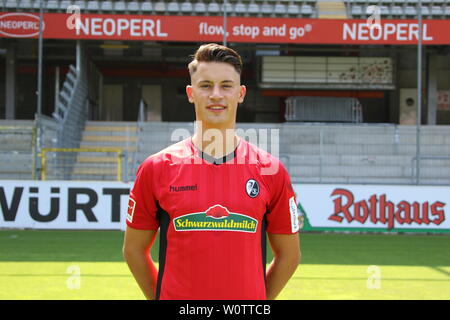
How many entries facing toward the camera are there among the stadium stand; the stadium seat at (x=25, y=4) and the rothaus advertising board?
3

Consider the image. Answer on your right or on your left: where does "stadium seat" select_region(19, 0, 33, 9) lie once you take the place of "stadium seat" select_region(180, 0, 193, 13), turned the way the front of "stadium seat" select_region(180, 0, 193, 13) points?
on your right

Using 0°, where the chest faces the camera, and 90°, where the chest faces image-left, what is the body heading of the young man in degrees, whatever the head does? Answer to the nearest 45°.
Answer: approximately 0°

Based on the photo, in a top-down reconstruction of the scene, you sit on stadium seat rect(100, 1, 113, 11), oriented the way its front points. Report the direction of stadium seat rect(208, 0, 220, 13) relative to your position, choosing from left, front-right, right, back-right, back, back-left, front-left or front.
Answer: left

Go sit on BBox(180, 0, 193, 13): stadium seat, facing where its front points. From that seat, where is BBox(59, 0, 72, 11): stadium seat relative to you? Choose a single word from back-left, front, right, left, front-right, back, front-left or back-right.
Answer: right

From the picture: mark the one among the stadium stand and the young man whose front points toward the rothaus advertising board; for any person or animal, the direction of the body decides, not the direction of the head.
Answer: the stadium stand

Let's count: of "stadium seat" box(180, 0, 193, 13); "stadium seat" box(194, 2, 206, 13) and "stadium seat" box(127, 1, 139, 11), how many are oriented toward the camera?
3

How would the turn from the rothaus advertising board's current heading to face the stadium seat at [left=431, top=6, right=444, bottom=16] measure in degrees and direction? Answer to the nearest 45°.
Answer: approximately 135° to its left

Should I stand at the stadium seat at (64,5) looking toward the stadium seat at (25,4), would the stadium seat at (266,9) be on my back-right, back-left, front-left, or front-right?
back-left

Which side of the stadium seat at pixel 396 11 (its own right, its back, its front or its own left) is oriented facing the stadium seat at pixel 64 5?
right

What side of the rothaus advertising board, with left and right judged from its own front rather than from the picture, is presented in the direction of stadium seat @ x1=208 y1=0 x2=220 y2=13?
back

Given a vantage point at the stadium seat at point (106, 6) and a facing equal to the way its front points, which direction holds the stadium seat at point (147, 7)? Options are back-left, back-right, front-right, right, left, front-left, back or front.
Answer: left

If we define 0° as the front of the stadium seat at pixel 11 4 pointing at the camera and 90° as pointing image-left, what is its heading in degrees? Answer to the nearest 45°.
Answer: approximately 0°
